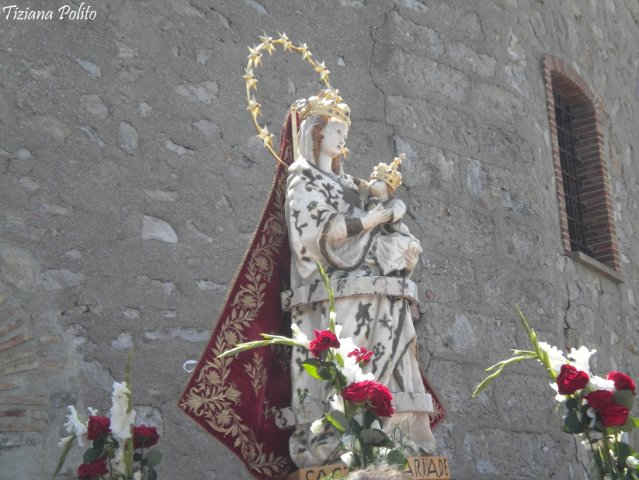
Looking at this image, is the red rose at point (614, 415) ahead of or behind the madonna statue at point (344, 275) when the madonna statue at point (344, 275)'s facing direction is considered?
ahead

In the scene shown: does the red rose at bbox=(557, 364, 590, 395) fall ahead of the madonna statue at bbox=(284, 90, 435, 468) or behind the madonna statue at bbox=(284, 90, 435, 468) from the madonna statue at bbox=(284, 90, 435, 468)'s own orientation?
ahead

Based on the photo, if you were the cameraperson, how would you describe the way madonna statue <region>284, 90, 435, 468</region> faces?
facing the viewer and to the right of the viewer

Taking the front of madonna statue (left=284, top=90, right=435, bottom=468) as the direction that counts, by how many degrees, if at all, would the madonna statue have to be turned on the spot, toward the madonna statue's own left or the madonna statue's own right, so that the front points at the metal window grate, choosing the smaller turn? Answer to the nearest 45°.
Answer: approximately 90° to the madonna statue's own left

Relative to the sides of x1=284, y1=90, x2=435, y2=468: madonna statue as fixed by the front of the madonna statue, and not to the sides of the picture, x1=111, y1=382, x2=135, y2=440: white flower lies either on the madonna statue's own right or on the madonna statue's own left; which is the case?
on the madonna statue's own right
